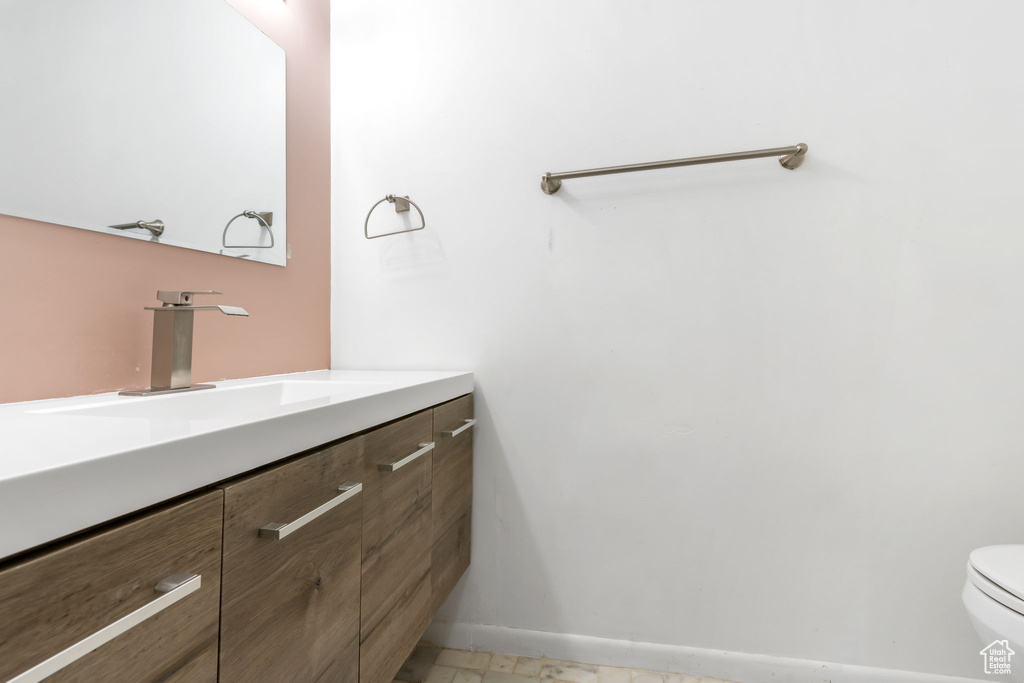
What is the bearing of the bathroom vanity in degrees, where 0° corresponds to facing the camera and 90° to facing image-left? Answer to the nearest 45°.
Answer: approximately 315°

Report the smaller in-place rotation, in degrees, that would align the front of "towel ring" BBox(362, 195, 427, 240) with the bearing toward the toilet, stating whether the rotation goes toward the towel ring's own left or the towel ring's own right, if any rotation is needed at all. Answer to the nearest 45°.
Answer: approximately 90° to the towel ring's own left

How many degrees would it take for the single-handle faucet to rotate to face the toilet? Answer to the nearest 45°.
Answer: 0° — it already faces it

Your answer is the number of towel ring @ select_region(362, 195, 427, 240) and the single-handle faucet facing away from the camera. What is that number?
0

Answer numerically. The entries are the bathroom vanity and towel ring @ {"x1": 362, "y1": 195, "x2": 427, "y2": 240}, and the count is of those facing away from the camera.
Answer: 0

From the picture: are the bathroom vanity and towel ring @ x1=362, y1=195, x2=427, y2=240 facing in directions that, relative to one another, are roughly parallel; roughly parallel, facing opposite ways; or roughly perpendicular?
roughly perpendicular

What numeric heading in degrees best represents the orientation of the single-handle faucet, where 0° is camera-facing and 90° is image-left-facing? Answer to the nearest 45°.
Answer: approximately 315°

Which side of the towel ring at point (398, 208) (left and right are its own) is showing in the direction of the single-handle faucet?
front
